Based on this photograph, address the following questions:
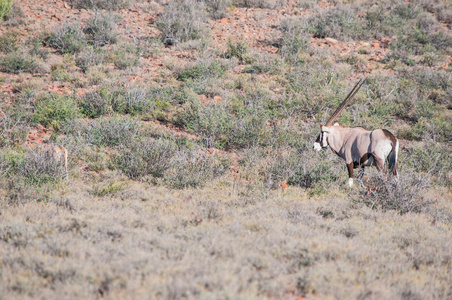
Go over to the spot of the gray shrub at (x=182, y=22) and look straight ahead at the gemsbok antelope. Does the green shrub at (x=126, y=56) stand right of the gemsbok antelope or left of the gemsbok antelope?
right

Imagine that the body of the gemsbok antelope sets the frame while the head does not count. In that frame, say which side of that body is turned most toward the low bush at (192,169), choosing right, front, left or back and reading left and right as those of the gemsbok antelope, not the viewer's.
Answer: front

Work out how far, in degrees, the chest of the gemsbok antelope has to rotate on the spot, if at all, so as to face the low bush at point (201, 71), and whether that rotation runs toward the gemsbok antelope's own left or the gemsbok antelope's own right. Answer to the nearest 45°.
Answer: approximately 45° to the gemsbok antelope's own right

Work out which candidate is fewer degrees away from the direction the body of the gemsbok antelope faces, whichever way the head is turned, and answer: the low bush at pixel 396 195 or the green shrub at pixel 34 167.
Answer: the green shrub

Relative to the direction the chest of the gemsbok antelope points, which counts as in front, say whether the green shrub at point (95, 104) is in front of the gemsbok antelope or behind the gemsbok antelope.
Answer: in front

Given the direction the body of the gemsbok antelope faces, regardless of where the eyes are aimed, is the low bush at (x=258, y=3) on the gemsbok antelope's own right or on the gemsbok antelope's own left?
on the gemsbok antelope's own right

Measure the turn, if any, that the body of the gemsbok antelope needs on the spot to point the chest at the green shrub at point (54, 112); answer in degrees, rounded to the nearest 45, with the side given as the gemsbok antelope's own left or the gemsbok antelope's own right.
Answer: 0° — it already faces it

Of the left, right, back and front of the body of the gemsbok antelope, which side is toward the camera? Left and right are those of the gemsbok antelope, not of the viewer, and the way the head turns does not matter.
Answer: left

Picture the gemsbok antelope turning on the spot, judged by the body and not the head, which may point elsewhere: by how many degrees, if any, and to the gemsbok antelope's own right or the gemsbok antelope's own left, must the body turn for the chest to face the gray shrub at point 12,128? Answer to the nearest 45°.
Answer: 0° — it already faces it

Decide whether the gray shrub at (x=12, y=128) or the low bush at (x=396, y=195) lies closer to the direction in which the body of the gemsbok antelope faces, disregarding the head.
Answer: the gray shrub
